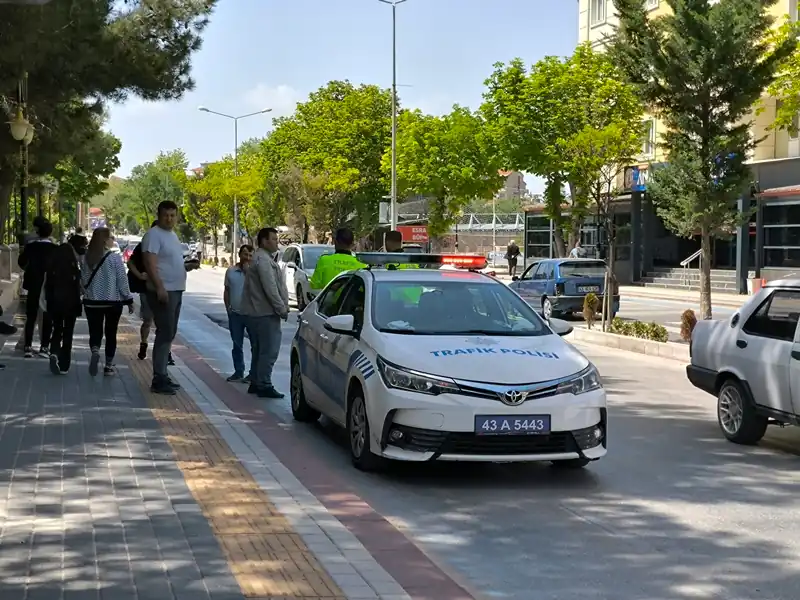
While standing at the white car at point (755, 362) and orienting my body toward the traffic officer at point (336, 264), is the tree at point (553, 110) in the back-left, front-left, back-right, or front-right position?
front-right

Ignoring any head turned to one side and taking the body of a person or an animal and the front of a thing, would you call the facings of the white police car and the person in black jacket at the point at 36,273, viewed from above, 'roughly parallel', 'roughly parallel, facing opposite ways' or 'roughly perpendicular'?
roughly parallel, facing opposite ways

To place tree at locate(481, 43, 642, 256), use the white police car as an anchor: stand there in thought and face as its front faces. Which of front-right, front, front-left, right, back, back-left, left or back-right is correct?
back-left

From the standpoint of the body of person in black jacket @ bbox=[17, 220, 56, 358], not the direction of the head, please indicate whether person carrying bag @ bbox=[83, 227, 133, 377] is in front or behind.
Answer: behind

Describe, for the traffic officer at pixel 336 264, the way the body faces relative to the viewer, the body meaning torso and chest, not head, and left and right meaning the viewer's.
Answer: facing away from the viewer

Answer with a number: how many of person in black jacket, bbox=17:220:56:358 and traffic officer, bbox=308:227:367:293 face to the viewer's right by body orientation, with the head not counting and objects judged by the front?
0

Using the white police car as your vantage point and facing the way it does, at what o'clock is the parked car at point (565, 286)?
The parked car is roughly at 8 o'clock from the white police car.

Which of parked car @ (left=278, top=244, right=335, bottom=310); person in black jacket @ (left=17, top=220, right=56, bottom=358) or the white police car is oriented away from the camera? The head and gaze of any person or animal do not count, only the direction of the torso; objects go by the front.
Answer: the person in black jacket

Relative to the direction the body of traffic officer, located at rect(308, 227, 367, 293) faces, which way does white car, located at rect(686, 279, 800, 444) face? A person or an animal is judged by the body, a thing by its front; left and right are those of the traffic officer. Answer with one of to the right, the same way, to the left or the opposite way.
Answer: the opposite way

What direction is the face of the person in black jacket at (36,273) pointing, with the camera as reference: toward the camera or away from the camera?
away from the camera

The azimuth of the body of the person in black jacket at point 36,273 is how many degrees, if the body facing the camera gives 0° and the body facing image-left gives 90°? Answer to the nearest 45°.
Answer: approximately 180°

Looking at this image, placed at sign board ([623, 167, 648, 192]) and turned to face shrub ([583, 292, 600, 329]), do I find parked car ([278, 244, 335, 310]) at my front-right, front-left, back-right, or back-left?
front-right

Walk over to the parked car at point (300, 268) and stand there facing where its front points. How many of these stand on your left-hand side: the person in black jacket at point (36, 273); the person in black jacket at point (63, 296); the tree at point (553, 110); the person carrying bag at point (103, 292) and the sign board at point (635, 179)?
2

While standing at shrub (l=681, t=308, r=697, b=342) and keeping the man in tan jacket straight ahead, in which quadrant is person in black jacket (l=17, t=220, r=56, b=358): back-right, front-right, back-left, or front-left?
front-right
